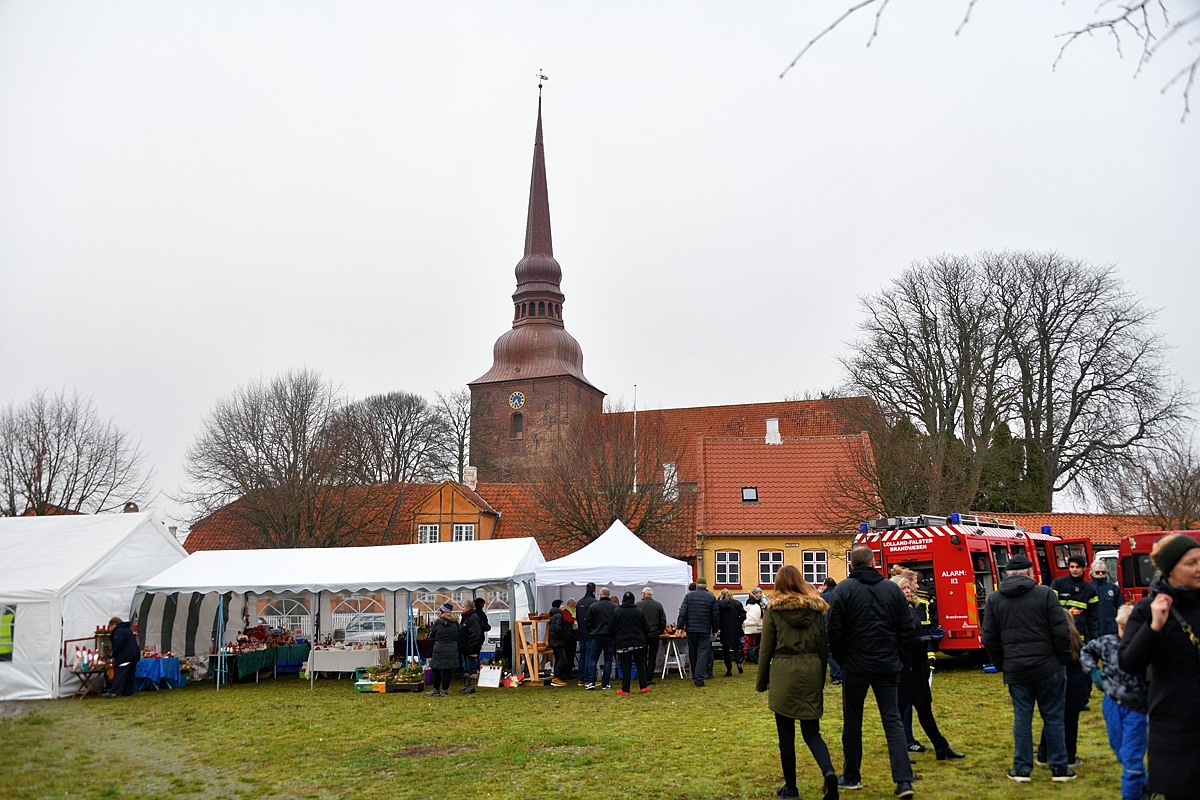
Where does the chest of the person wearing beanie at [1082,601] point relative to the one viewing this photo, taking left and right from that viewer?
facing the viewer

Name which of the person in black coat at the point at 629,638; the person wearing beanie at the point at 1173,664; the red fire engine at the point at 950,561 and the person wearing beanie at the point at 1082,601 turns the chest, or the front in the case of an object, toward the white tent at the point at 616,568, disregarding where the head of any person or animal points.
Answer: the person in black coat

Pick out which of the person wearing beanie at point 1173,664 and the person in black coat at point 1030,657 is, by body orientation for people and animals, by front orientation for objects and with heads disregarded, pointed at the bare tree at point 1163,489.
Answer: the person in black coat

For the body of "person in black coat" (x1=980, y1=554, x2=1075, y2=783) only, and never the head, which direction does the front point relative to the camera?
away from the camera

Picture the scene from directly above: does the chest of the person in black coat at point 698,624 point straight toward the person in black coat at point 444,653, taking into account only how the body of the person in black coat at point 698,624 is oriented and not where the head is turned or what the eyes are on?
no

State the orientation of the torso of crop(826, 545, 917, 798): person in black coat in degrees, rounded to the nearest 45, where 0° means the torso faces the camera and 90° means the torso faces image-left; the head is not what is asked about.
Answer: approximately 180°

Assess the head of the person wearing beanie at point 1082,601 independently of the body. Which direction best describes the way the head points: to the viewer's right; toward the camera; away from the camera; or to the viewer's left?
toward the camera

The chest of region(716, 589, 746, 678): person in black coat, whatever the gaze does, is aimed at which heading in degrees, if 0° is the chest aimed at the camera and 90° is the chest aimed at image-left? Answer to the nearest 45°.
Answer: approximately 180°

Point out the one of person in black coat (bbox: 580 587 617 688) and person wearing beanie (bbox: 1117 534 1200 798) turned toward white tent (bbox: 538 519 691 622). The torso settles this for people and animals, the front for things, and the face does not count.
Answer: the person in black coat

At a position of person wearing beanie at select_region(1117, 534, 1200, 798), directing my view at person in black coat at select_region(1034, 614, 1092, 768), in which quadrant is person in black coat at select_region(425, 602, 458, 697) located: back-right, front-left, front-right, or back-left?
front-left

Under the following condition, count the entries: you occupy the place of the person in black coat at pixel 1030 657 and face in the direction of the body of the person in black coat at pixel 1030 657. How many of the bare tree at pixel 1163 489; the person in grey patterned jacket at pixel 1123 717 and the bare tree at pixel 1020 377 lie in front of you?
2

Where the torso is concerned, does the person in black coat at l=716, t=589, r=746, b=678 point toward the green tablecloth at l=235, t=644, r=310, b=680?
no

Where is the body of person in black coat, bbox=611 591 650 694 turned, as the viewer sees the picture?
away from the camera

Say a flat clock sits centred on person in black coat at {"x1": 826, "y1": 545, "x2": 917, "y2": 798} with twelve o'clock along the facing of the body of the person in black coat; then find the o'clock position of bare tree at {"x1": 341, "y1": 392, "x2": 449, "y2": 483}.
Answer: The bare tree is roughly at 11 o'clock from the person in black coat.

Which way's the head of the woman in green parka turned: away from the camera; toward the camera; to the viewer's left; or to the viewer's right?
away from the camera

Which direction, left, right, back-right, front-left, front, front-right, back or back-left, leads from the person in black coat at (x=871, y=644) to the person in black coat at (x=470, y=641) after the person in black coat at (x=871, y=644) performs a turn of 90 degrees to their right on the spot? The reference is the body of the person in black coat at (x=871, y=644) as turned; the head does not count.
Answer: back-left

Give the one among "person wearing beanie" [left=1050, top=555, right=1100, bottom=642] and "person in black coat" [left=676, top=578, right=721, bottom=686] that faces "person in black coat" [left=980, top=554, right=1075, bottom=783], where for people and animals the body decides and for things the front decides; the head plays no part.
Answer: the person wearing beanie

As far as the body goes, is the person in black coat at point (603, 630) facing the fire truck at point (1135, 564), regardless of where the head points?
no
